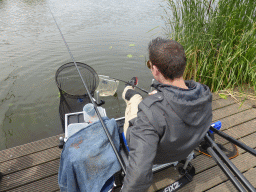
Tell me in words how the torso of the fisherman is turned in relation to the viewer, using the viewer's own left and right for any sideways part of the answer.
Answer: facing away from the viewer and to the left of the viewer

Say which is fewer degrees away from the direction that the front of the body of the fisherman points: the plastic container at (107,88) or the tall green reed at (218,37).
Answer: the plastic container

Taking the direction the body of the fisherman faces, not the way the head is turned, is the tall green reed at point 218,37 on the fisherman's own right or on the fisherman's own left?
on the fisherman's own right

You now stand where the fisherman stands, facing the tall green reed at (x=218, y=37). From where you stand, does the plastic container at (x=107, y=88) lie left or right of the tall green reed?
left

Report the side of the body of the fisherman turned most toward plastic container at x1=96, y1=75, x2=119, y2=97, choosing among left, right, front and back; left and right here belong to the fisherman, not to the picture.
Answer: front

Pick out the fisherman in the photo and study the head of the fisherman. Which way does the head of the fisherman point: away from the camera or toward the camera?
away from the camera
